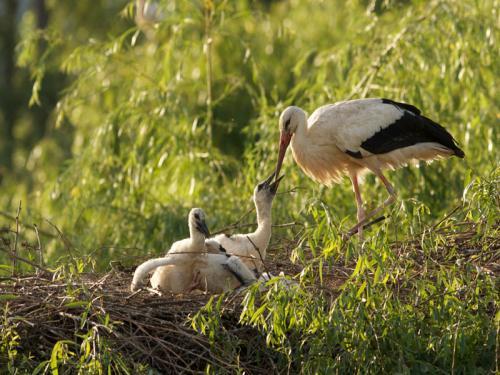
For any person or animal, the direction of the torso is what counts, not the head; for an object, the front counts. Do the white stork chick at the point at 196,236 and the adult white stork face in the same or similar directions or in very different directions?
very different directions

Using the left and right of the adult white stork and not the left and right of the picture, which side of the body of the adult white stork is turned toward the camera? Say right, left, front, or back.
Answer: left

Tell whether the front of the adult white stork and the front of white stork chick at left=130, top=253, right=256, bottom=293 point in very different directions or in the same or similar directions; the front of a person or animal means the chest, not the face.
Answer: same or similar directions

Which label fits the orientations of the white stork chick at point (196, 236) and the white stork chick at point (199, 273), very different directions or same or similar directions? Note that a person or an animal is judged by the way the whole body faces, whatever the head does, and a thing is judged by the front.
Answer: very different directions

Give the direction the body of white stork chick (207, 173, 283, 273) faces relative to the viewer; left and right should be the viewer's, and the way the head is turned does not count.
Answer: facing to the right of the viewer

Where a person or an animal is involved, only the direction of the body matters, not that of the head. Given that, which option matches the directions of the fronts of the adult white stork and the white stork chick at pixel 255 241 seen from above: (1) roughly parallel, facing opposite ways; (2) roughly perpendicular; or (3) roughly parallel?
roughly parallel, facing opposite ways

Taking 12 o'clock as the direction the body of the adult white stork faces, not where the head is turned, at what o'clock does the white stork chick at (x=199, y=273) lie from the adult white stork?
The white stork chick is roughly at 10 o'clock from the adult white stork.

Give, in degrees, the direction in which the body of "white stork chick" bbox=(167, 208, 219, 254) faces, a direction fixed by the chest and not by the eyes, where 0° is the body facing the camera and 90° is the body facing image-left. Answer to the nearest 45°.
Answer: approximately 270°

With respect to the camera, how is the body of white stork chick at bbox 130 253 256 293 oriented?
to the viewer's left

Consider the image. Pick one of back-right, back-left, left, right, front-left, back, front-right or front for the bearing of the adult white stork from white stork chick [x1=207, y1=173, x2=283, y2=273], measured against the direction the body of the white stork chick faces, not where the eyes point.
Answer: front-left
